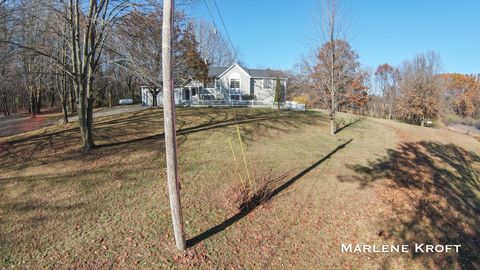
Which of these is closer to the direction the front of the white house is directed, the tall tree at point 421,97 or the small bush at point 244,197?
the small bush

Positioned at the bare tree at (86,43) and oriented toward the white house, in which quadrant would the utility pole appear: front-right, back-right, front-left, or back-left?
back-right

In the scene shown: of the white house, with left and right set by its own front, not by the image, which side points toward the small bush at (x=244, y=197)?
front

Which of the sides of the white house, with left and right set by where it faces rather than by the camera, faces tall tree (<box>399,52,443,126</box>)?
left

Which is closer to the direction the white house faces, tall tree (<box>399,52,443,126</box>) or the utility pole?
the utility pole

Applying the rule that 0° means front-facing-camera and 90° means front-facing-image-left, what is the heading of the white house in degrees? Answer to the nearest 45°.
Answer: approximately 0°

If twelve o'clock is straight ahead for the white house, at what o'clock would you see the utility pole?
The utility pole is roughly at 12 o'clock from the white house.
